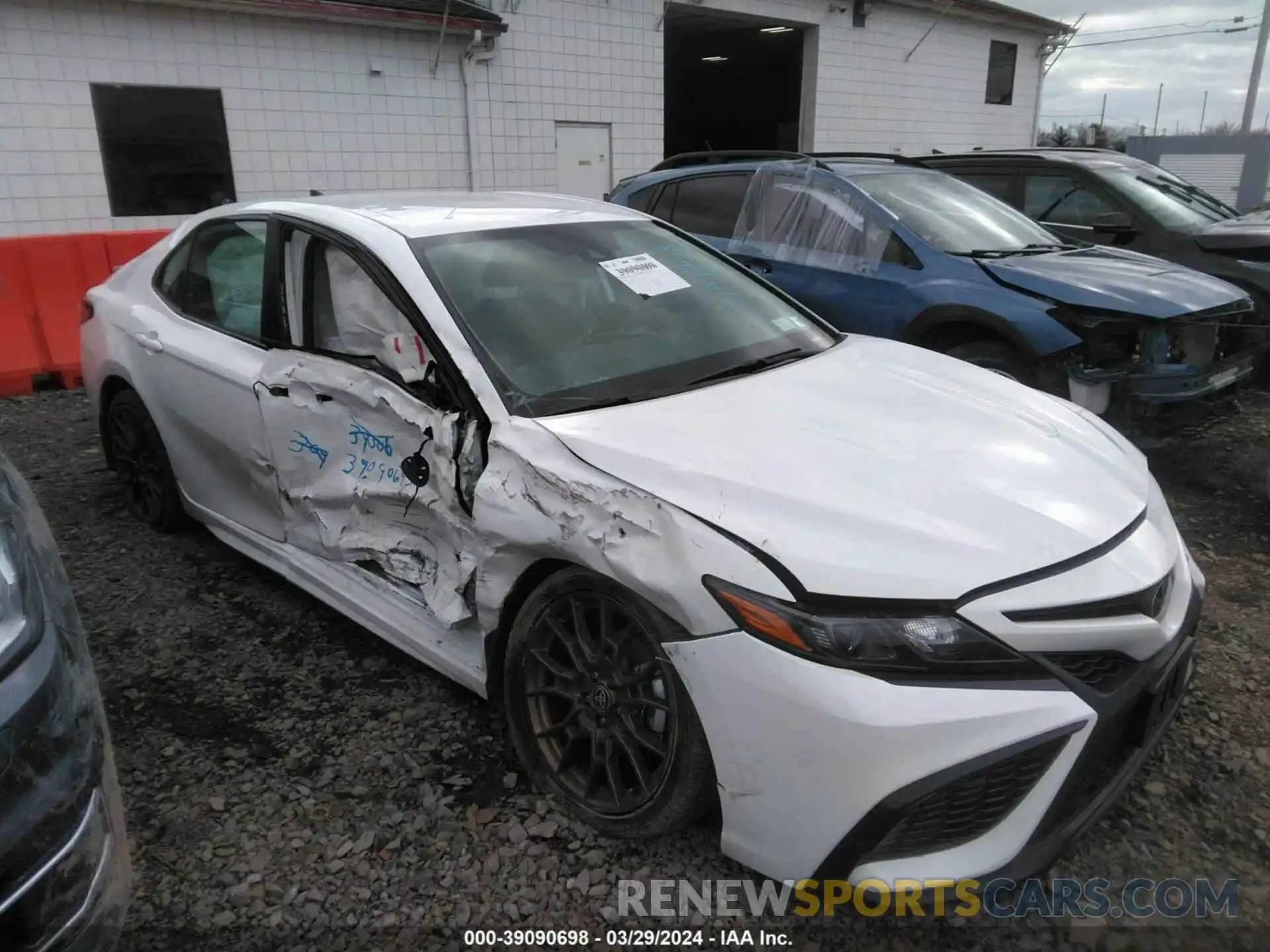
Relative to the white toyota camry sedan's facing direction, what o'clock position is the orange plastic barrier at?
The orange plastic barrier is roughly at 6 o'clock from the white toyota camry sedan.

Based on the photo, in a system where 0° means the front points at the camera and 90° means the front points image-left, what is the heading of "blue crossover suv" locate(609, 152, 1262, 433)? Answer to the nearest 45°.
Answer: approximately 315°

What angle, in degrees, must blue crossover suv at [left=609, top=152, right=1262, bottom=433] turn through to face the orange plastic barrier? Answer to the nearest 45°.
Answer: approximately 135° to its right

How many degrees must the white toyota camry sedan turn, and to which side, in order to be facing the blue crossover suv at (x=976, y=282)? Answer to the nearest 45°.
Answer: approximately 90° to its left

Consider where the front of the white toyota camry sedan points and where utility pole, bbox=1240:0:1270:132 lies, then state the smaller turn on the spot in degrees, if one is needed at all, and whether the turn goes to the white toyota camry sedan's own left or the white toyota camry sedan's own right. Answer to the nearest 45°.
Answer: approximately 90° to the white toyota camry sedan's own left

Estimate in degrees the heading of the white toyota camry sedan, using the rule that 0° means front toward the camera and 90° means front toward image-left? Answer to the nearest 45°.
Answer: approximately 315°
